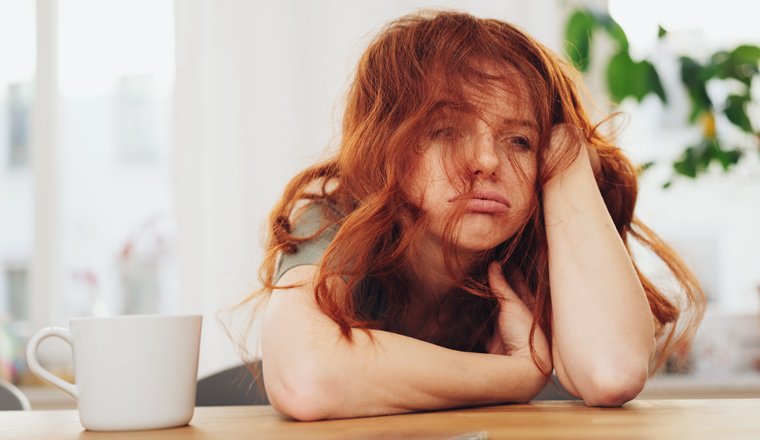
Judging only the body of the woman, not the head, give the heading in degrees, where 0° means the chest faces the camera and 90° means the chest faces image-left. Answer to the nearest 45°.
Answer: approximately 0°
